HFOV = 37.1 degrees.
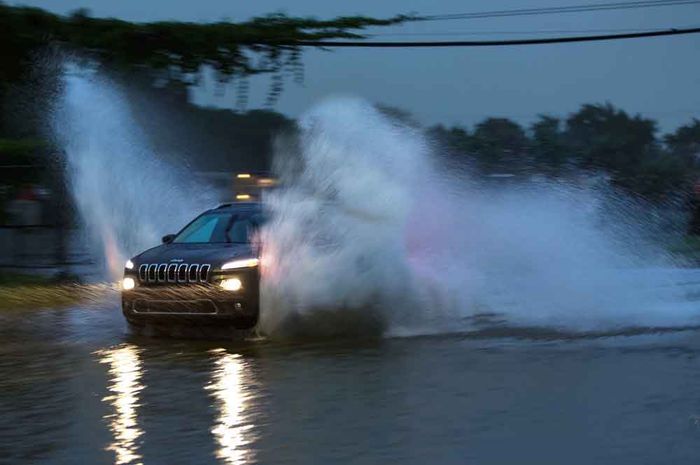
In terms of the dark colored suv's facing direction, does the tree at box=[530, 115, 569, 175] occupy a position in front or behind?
behind

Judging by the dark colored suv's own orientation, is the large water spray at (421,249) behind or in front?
behind

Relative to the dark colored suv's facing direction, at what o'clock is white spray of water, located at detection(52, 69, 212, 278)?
The white spray of water is roughly at 4 o'clock from the dark colored suv.

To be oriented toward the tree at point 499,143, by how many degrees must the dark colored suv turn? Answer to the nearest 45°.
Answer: approximately 180°

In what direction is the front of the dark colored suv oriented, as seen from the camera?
facing the viewer and to the left of the viewer

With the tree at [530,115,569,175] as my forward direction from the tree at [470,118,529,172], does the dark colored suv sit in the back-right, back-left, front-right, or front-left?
back-right
